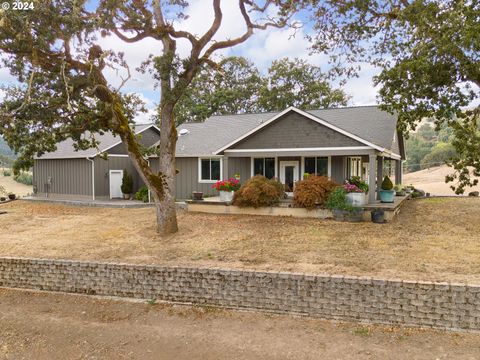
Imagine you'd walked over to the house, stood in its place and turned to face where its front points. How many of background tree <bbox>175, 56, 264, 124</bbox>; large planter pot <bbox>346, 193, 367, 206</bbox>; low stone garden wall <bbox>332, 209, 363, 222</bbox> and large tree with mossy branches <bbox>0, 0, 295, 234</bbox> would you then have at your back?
1

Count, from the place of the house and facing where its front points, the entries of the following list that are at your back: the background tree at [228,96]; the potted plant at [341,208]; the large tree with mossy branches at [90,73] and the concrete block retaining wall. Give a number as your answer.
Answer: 1

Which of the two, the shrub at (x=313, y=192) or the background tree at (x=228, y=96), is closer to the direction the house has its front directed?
the shrub

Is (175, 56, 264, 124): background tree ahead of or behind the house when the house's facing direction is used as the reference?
behind

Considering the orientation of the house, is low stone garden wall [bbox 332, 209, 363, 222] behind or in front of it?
in front

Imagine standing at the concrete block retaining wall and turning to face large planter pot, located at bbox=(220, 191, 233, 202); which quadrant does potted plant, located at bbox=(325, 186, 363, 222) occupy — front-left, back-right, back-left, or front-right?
front-right

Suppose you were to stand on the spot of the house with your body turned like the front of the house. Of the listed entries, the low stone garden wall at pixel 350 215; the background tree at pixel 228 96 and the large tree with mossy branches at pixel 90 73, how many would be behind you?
1

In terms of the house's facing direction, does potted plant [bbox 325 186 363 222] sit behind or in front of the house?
in front

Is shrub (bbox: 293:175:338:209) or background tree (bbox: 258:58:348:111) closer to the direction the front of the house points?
the shrub

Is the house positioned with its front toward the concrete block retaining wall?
yes

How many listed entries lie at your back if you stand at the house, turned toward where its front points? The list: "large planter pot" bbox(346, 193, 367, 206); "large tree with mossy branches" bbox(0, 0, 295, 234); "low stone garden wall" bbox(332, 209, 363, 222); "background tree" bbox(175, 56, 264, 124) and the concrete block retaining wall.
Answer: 1

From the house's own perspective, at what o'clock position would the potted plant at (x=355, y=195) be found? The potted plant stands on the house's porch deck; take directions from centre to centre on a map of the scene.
The potted plant is roughly at 11 o'clock from the house.

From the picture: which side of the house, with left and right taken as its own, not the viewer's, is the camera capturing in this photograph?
front

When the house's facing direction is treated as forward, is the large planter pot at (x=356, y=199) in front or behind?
in front
